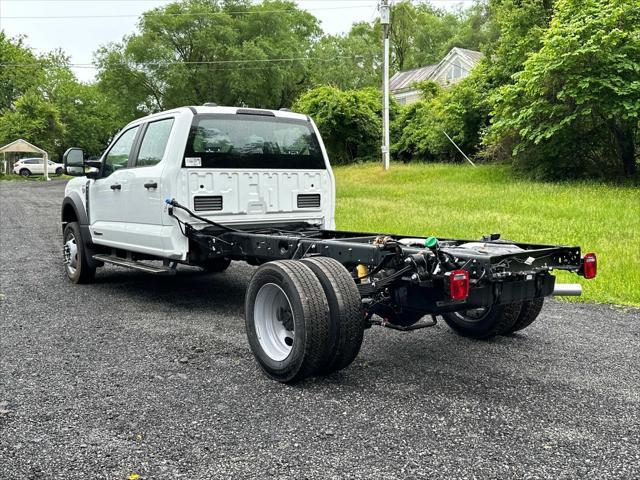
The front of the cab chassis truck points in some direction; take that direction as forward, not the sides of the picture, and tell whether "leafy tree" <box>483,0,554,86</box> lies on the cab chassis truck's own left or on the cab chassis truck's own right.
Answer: on the cab chassis truck's own right

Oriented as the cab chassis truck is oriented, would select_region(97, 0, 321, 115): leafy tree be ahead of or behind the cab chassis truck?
ahead

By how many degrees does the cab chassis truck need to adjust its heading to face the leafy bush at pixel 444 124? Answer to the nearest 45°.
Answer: approximately 45° to its right

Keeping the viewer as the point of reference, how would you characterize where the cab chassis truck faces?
facing away from the viewer and to the left of the viewer

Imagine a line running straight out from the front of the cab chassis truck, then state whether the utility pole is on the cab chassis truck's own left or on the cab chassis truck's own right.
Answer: on the cab chassis truck's own right

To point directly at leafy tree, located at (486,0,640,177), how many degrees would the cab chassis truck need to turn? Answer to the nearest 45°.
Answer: approximately 90° to its right
